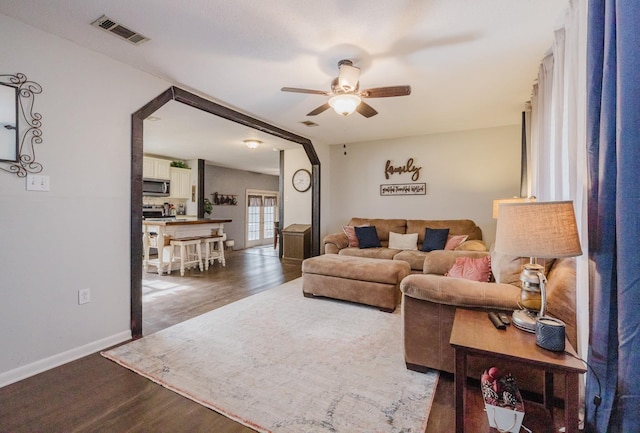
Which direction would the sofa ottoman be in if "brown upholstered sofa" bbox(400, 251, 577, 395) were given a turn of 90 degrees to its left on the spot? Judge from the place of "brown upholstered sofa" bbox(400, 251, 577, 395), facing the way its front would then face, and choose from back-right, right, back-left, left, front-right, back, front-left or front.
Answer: back-right

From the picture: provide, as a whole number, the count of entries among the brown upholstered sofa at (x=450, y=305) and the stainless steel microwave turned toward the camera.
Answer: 1

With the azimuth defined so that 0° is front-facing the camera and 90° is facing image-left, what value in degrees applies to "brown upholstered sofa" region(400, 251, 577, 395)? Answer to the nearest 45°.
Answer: approximately 90°

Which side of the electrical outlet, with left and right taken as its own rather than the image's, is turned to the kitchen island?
left

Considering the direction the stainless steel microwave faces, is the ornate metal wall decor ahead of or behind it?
ahead

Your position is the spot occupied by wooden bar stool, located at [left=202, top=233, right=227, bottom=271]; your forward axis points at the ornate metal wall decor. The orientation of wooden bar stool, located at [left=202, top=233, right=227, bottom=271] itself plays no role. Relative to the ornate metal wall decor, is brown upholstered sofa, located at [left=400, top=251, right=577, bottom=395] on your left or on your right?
left

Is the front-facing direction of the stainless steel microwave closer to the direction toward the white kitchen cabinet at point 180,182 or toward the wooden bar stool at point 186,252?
the wooden bar stool

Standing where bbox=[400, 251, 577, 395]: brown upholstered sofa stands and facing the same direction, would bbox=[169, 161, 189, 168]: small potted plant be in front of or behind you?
in front

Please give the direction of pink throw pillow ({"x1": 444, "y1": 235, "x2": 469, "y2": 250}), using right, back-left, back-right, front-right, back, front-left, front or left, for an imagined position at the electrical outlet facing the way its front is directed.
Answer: front-left

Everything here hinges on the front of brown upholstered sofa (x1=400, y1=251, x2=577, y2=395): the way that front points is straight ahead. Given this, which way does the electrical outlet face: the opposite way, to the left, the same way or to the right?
the opposite way

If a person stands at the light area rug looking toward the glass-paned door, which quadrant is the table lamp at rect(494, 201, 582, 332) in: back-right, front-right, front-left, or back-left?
back-right

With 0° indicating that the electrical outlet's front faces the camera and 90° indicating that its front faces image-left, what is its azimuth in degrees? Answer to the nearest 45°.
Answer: approximately 315°

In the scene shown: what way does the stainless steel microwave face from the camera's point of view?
toward the camera

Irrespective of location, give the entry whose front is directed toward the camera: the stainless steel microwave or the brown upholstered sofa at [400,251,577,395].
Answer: the stainless steel microwave

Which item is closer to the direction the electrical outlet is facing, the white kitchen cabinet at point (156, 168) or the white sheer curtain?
the white sheer curtain

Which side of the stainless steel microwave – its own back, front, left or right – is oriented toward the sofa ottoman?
front

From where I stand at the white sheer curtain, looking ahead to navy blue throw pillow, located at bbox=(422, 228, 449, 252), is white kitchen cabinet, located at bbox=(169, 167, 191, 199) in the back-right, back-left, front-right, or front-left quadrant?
front-left

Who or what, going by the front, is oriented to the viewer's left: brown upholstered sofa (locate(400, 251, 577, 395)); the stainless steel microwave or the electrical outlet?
the brown upholstered sofa
